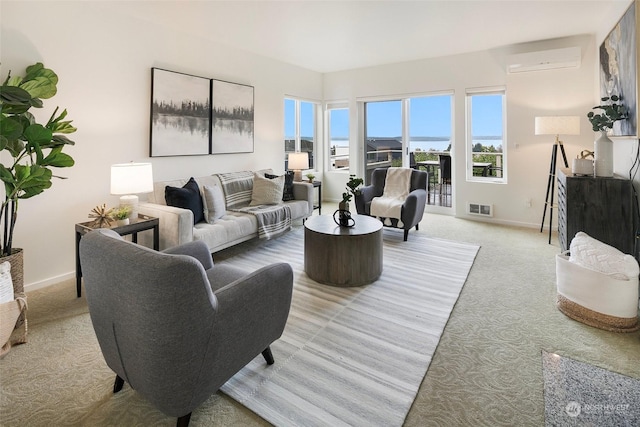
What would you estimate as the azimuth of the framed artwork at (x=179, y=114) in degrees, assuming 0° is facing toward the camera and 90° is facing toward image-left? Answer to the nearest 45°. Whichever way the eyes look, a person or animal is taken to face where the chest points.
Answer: approximately 315°

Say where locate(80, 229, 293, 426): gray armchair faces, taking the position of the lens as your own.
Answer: facing away from the viewer and to the right of the viewer

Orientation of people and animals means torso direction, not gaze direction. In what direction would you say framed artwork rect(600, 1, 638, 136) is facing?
to the viewer's left
